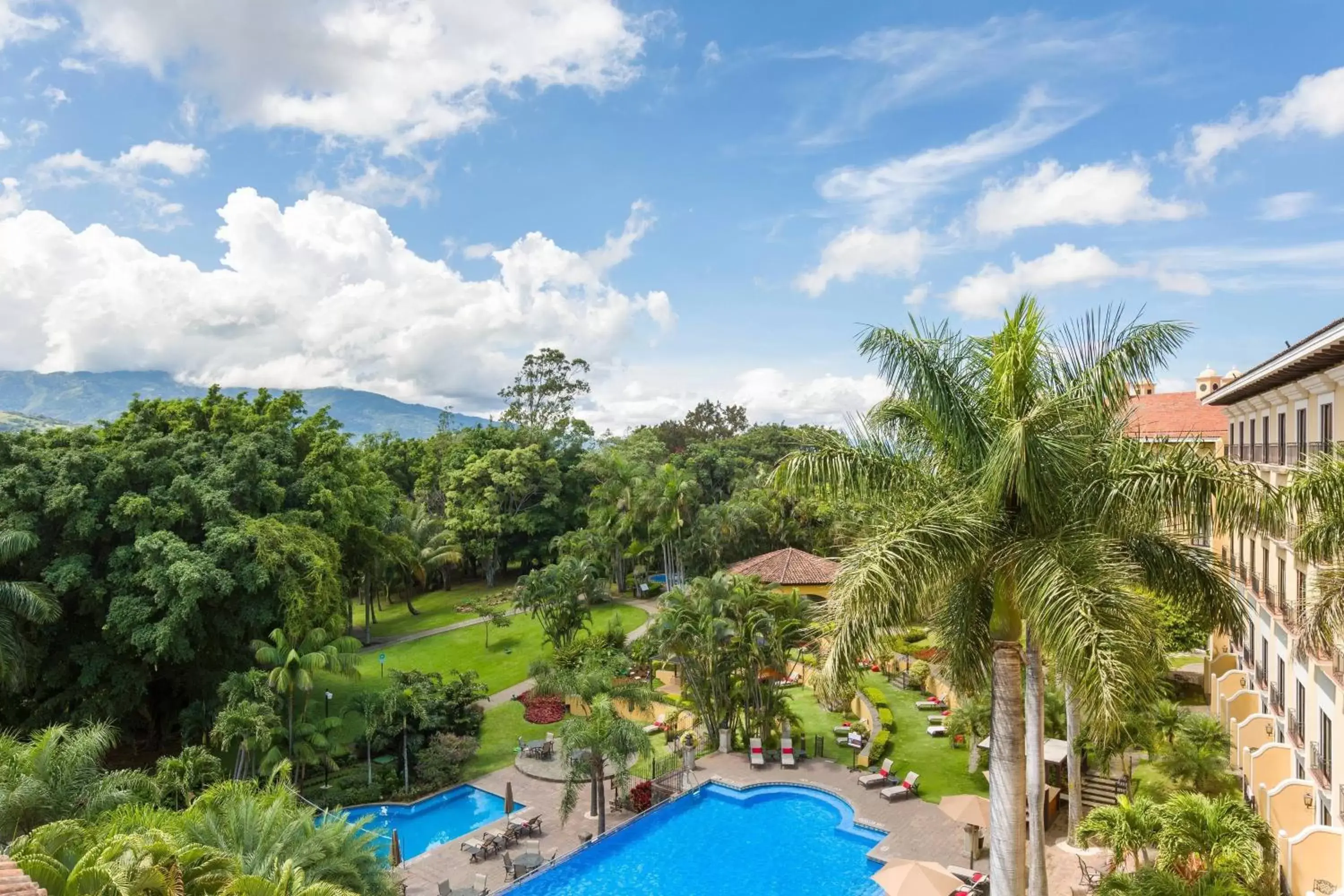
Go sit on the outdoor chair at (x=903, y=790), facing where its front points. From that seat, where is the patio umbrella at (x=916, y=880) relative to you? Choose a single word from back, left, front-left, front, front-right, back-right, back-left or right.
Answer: front-left

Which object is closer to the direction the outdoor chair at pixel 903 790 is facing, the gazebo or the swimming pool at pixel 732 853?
the swimming pool

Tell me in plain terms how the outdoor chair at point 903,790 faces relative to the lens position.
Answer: facing the viewer and to the left of the viewer

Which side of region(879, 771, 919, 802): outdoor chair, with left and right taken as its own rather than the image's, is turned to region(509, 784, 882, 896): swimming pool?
front

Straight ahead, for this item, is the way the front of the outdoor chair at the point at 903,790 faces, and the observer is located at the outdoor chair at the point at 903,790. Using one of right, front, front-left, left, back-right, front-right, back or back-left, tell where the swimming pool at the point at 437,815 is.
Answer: front-right

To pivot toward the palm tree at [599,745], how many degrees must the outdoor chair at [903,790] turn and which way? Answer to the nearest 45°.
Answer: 0° — it already faces it

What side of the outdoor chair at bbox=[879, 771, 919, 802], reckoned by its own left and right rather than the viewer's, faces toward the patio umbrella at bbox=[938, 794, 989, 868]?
left

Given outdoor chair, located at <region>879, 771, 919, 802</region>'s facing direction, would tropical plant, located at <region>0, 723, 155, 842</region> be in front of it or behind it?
in front

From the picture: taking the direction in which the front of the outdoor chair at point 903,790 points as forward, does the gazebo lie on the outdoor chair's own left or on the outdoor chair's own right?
on the outdoor chair's own right

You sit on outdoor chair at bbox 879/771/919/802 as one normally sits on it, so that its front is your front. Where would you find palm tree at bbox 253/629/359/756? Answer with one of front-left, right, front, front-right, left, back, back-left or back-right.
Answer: front-right

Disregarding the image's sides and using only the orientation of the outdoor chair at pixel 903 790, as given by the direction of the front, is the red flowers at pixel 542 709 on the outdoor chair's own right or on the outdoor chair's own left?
on the outdoor chair's own right
